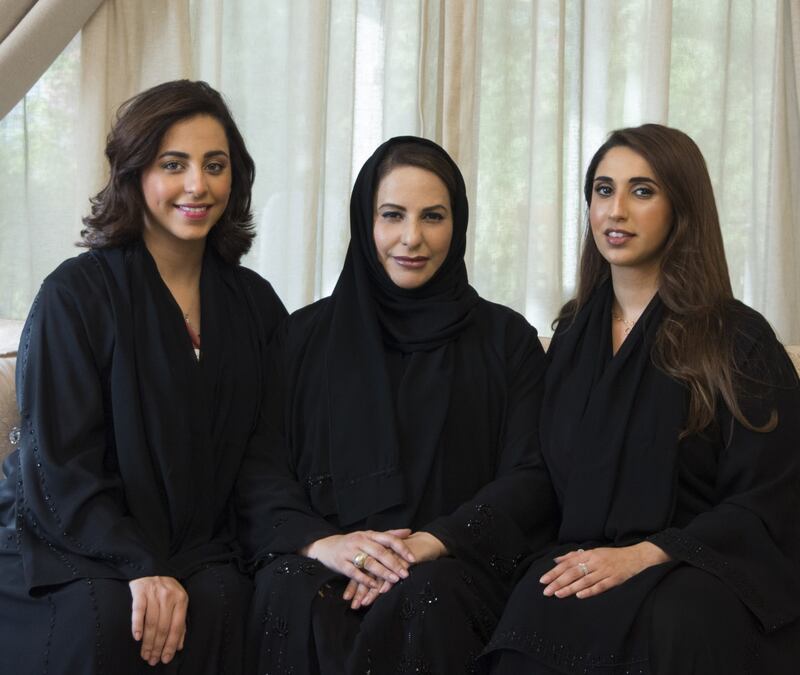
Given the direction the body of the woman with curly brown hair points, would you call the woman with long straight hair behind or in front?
in front

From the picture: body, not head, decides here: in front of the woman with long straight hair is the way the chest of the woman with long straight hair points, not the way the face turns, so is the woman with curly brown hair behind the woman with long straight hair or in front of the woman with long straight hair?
in front

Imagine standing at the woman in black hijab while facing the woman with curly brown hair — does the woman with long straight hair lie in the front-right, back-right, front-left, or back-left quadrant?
back-left

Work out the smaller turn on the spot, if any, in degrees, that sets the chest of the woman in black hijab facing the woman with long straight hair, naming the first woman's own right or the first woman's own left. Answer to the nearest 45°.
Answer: approximately 90° to the first woman's own left

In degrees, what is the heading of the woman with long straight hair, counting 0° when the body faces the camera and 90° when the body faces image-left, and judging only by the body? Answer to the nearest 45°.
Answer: approximately 45°

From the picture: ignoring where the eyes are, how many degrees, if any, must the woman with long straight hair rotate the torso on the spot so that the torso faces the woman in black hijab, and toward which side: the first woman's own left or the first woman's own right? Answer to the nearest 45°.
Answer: approximately 45° to the first woman's own right
